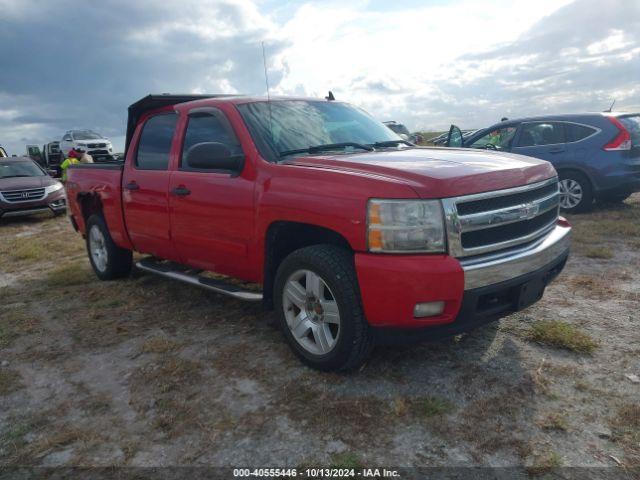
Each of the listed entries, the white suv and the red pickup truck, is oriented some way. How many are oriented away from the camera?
0

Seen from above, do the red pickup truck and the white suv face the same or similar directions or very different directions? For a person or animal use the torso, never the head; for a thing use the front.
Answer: same or similar directions

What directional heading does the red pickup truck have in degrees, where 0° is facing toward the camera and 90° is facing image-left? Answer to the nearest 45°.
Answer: approximately 315°

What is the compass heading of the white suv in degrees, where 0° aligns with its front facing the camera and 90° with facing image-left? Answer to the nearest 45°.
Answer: approximately 315°

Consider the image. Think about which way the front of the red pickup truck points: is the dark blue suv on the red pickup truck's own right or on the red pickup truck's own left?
on the red pickup truck's own left

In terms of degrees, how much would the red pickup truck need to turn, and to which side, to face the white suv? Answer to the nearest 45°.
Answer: approximately 180°

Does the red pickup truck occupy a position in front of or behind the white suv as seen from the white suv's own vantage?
in front
